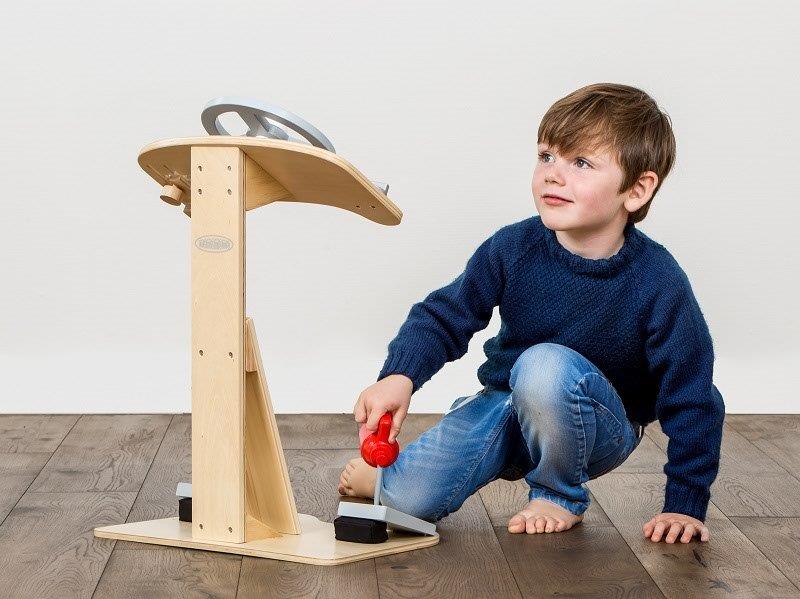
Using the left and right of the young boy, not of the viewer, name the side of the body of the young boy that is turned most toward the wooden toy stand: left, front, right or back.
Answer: front

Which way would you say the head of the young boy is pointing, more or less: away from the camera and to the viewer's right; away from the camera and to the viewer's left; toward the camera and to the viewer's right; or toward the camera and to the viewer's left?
toward the camera and to the viewer's left

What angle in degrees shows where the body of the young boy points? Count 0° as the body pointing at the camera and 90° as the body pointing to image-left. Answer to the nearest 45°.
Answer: approximately 45°
